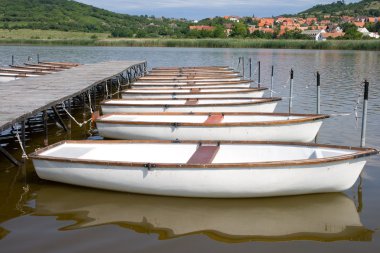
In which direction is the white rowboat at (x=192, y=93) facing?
to the viewer's right

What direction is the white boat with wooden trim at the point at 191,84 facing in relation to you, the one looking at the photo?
facing to the right of the viewer

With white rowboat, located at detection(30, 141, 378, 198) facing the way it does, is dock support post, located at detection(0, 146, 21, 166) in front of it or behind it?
behind

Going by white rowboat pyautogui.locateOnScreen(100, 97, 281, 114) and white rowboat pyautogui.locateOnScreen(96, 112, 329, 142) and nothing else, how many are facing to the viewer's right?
2

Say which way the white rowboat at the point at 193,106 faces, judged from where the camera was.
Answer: facing to the right of the viewer

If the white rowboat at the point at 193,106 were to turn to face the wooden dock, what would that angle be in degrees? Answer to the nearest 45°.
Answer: approximately 180°

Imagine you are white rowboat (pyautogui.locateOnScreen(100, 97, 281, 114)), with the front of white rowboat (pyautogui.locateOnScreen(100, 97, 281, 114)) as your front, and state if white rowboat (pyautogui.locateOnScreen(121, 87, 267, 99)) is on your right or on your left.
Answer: on your left

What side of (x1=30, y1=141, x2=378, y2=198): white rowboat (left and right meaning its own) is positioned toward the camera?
right

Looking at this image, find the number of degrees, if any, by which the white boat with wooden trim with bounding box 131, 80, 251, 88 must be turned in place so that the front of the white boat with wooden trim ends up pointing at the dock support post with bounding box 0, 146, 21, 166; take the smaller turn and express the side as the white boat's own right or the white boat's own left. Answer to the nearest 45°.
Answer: approximately 90° to the white boat's own right

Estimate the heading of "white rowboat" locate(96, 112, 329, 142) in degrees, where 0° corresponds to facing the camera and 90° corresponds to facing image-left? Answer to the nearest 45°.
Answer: approximately 270°

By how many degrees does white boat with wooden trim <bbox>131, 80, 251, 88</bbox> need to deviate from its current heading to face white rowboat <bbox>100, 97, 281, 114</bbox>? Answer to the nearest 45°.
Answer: approximately 90° to its right

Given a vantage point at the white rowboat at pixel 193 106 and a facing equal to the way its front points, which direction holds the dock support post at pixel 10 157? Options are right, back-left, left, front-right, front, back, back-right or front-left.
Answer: back-right
